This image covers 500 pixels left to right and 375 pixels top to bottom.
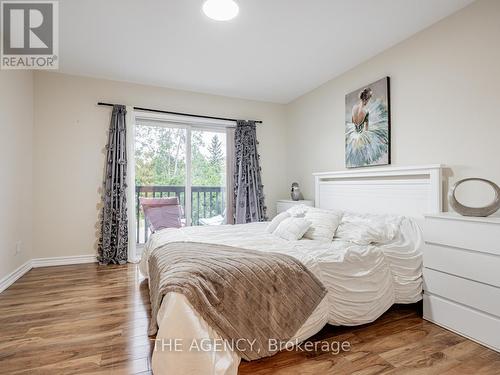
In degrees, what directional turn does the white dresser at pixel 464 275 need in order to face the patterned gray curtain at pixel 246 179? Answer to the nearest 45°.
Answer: approximately 45° to its right

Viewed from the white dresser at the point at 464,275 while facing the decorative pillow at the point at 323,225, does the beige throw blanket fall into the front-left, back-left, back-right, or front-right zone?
front-left

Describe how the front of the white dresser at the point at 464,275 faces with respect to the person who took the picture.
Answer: facing the viewer and to the left of the viewer

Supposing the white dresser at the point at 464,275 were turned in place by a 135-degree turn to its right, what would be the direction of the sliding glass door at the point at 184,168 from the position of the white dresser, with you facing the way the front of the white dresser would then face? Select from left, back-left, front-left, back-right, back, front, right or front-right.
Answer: left

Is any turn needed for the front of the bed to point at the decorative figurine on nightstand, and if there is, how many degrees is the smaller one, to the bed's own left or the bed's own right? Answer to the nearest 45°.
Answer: approximately 135° to the bed's own right

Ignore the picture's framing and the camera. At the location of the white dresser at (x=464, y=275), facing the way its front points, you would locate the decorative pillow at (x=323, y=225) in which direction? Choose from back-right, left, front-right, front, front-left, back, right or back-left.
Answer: front-right

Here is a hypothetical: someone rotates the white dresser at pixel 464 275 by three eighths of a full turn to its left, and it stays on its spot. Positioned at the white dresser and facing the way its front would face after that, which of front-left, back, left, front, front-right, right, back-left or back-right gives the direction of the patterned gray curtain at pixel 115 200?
back

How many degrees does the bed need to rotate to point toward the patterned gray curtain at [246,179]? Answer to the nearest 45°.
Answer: approximately 90° to its right

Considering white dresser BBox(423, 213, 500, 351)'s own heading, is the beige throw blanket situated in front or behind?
in front
